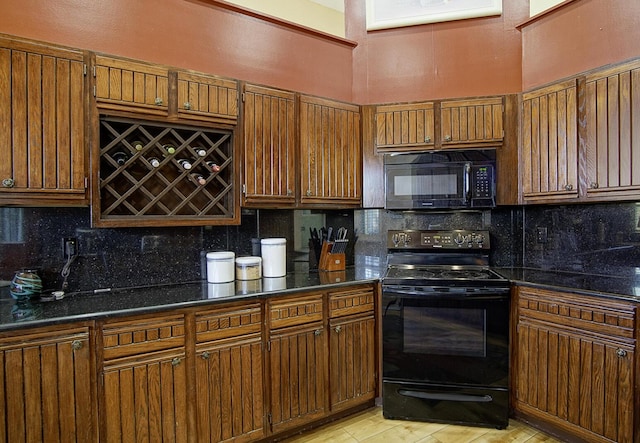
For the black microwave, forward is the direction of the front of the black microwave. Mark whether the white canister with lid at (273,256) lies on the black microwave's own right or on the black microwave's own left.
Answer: on the black microwave's own right

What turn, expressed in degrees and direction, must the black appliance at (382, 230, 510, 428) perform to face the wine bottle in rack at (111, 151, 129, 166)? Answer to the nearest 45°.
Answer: approximately 45° to its right

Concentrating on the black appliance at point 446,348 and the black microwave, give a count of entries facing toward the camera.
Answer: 2

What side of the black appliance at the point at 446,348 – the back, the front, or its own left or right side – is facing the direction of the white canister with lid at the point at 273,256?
right

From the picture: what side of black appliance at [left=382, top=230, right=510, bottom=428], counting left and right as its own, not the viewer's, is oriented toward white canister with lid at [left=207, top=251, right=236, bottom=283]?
right

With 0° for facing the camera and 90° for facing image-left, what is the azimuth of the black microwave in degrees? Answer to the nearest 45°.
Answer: approximately 0°

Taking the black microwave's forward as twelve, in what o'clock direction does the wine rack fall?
The wine rack is roughly at 2 o'clock from the black microwave.

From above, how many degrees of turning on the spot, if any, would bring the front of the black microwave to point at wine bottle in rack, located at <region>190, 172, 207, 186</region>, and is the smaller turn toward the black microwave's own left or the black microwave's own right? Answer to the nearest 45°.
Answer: approximately 45° to the black microwave's own right
